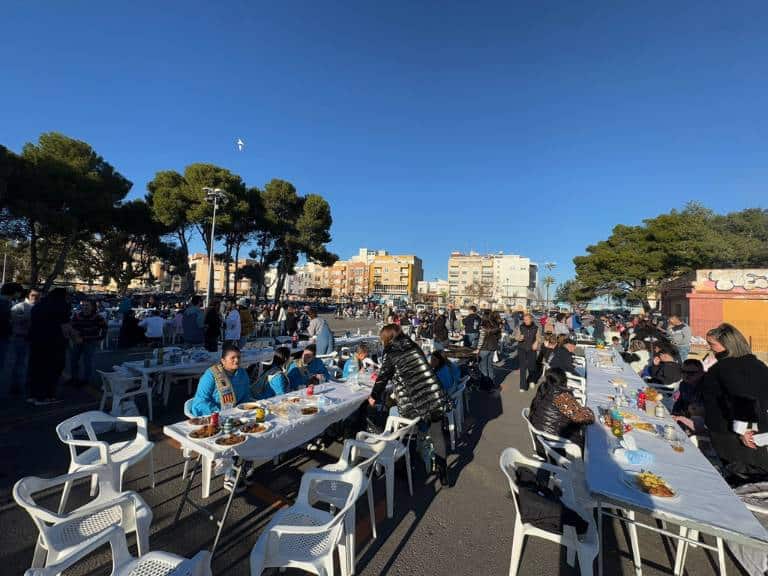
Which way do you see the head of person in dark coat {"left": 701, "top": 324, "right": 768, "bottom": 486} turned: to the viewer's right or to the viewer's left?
to the viewer's left

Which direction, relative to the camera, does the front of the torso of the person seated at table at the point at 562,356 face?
to the viewer's right

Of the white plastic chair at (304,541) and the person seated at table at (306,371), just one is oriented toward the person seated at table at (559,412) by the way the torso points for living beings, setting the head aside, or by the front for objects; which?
the person seated at table at (306,371)

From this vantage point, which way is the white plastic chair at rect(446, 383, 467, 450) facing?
to the viewer's left

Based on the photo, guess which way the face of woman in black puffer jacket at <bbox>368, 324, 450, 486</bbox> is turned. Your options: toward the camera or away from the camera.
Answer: away from the camera

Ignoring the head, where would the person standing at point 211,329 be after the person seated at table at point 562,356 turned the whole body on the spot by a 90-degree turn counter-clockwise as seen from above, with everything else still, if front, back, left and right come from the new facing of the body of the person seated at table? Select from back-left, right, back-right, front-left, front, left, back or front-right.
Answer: left

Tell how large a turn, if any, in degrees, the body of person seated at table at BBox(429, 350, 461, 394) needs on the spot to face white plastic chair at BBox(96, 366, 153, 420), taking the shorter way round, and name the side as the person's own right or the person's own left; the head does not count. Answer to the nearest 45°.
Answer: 0° — they already face it

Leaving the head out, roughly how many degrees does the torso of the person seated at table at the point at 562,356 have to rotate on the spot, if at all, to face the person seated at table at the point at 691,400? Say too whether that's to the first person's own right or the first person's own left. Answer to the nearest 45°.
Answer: approximately 45° to the first person's own right

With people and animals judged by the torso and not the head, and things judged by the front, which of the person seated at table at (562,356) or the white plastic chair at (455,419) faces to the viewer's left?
the white plastic chair
